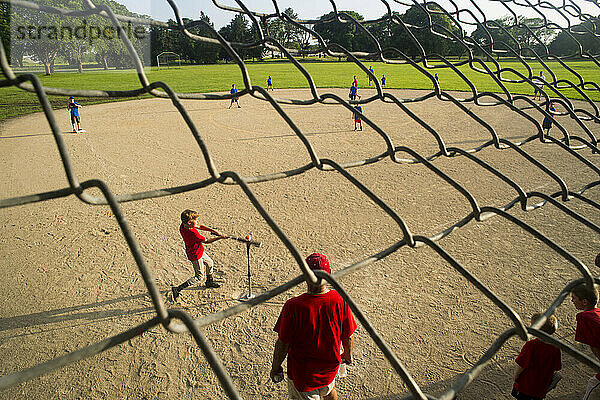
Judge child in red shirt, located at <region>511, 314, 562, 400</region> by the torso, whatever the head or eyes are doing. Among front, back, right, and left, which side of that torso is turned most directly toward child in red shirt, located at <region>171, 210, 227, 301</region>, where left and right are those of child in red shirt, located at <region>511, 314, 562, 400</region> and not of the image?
left

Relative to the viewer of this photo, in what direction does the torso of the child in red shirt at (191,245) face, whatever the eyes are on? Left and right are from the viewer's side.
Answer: facing to the right of the viewer

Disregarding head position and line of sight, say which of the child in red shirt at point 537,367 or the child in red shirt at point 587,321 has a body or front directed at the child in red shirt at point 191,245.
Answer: the child in red shirt at point 587,321

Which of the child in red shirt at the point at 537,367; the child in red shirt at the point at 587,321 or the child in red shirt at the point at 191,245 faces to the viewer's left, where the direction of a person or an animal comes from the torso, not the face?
the child in red shirt at the point at 587,321

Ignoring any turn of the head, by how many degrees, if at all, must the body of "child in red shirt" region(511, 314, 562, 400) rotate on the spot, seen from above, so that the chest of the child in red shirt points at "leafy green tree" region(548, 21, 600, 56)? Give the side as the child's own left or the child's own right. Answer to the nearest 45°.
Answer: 0° — they already face it

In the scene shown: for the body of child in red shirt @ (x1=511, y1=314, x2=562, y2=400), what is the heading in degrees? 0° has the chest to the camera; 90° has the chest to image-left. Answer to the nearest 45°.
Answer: approximately 180°

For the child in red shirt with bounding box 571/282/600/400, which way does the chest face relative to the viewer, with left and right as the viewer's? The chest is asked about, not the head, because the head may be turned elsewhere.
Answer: facing to the left of the viewer

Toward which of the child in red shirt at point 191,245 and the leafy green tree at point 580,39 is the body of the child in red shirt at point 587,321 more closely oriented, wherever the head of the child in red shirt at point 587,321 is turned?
the child in red shirt

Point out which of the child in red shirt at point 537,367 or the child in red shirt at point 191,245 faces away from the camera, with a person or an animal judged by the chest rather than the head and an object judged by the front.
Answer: the child in red shirt at point 537,367
